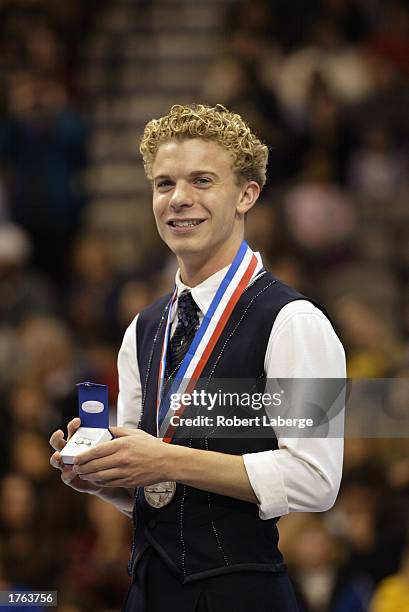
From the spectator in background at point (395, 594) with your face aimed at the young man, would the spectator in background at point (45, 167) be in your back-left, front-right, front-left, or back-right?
back-right

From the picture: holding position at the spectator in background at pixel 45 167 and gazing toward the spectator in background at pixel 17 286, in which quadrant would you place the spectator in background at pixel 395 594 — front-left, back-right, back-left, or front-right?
front-left

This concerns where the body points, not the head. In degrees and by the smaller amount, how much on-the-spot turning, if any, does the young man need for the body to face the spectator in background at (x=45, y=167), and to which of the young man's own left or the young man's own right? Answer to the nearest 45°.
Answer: approximately 135° to the young man's own right

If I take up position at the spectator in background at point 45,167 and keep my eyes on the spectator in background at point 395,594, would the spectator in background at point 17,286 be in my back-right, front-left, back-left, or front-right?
front-right

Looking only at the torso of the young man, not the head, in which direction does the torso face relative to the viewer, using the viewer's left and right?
facing the viewer and to the left of the viewer

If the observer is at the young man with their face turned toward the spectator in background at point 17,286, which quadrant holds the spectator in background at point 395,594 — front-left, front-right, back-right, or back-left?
front-right

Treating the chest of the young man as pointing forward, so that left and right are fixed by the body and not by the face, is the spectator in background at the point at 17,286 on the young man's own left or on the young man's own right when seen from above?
on the young man's own right

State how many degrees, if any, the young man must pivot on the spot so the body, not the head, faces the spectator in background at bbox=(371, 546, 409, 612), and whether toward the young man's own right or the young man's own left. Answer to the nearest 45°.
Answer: approximately 180°
